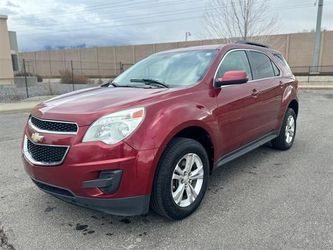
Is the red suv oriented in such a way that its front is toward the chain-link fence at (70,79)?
no
